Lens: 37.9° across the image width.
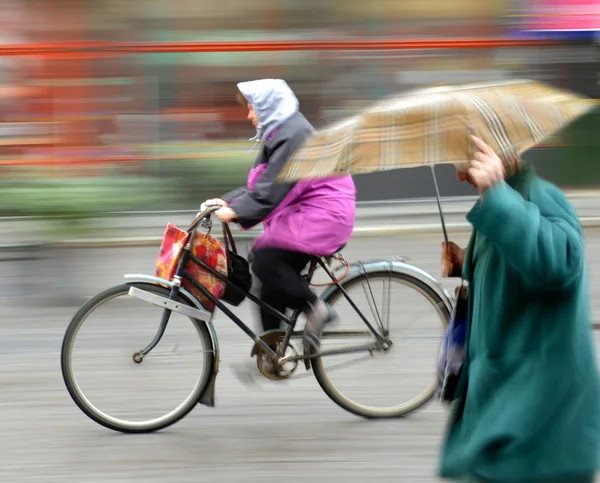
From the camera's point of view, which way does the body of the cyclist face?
to the viewer's left

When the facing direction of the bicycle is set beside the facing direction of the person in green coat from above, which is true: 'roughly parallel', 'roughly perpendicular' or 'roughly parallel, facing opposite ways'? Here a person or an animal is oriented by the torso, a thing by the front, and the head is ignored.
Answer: roughly parallel

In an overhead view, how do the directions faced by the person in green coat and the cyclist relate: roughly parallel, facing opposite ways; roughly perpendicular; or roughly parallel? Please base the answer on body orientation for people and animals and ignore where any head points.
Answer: roughly parallel

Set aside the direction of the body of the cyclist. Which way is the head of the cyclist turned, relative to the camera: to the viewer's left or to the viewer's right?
to the viewer's left

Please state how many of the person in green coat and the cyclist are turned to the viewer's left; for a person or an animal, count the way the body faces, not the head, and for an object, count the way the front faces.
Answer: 2

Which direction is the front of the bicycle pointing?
to the viewer's left

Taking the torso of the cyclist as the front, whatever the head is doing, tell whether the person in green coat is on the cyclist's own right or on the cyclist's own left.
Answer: on the cyclist's own left

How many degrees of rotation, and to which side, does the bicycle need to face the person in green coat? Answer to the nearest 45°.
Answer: approximately 135° to its left
